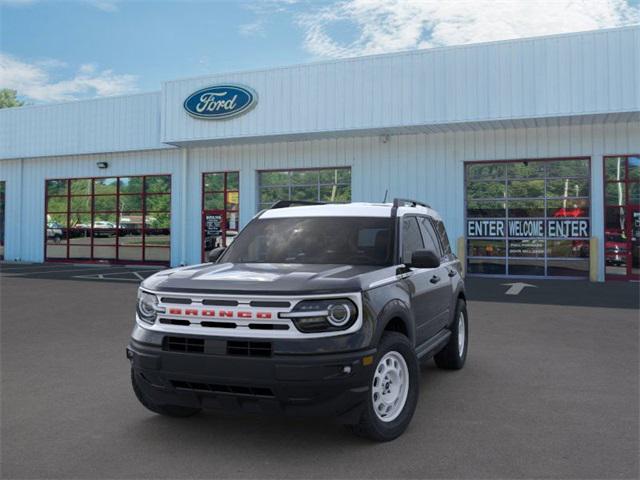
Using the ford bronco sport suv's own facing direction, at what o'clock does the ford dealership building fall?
The ford dealership building is roughly at 5 o'clock from the ford bronco sport suv.
